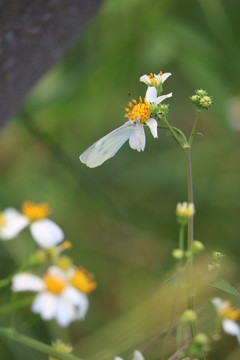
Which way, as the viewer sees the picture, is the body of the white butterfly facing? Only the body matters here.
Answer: to the viewer's right
